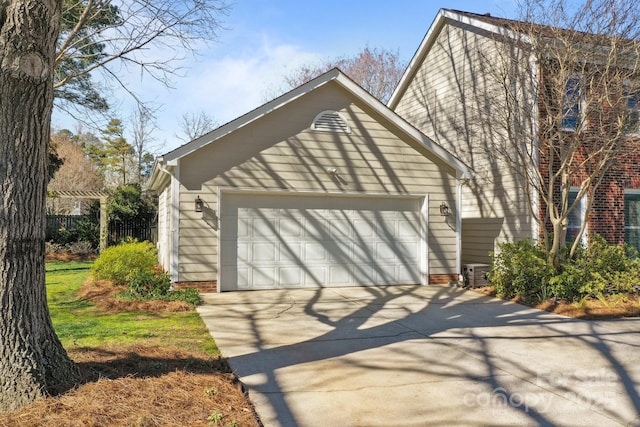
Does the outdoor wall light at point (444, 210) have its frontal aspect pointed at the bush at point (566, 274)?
no

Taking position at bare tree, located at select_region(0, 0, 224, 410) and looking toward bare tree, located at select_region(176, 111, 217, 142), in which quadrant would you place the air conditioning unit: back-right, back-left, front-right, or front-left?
front-right

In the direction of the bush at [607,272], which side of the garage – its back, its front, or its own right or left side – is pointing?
left

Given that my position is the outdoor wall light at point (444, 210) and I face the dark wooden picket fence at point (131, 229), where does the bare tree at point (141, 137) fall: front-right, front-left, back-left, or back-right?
front-right

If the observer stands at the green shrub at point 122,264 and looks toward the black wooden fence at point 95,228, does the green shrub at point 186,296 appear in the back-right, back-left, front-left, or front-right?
back-right

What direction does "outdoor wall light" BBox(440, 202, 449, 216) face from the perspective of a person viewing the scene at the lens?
facing the viewer

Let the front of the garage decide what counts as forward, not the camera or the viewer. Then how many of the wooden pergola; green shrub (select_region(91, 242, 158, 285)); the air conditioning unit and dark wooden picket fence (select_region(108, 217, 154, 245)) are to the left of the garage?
1

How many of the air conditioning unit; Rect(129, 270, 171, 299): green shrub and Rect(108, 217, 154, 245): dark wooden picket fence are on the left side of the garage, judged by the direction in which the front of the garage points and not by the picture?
1

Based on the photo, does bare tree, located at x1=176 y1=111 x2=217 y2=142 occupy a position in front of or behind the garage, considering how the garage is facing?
behind

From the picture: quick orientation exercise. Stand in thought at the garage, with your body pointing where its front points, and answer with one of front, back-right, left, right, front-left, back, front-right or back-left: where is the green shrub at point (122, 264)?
right

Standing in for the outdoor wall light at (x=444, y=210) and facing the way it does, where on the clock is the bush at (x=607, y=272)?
The bush is roughly at 10 o'clock from the outdoor wall light.

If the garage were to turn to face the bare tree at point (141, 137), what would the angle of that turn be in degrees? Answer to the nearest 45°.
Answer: approximately 135° to its right

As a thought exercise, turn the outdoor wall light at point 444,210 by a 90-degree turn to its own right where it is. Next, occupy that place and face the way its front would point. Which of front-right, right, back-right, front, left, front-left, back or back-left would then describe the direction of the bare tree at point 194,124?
front-right

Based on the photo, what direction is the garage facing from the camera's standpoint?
toward the camera

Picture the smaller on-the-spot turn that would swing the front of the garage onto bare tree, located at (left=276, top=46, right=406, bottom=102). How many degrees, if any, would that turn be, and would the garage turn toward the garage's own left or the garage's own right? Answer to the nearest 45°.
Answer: approximately 180°

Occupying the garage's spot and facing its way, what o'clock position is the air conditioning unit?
The air conditioning unit is roughly at 9 o'clock from the garage.

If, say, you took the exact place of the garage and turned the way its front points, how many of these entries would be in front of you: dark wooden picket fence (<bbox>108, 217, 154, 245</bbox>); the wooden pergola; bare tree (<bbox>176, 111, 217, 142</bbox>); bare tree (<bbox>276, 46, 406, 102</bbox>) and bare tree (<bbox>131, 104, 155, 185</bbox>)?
0

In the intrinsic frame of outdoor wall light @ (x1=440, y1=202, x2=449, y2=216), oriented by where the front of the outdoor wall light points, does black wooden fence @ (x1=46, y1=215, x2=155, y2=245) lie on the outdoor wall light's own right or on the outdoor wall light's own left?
on the outdoor wall light's own right
